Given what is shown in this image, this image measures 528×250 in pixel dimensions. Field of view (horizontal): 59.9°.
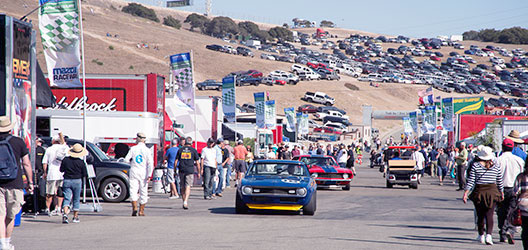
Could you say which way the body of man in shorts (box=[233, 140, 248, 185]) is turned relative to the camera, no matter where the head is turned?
away from the camera

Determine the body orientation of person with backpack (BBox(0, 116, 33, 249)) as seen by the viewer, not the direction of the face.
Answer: away from the camera

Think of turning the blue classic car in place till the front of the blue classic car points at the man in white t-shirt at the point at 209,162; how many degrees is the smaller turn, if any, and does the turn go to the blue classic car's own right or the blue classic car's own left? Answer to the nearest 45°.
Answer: approximately 135° to the blue classic car's own right

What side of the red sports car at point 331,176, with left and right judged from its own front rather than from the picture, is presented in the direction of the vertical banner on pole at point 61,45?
right

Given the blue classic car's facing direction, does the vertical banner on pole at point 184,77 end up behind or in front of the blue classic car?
behind
